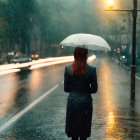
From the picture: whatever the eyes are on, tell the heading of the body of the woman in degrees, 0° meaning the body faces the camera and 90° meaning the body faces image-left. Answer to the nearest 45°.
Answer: approximately 180°

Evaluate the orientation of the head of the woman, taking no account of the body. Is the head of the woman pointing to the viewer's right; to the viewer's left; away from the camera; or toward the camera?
away from the camera
